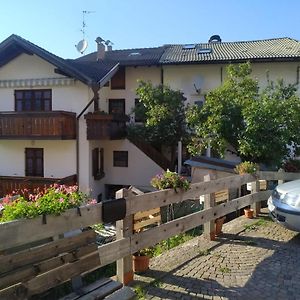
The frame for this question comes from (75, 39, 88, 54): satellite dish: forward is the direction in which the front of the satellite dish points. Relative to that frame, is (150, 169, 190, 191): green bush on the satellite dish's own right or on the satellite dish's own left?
on the satellite dish's own left

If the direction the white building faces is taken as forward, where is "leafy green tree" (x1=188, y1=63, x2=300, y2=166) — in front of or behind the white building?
in front

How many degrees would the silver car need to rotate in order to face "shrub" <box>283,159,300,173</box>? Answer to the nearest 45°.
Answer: approximately 135° to its right

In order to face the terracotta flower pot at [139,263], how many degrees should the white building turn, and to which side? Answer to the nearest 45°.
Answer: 0° — it already faces it

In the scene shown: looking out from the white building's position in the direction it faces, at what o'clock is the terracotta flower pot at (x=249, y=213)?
The terracotta flower pot is roughly at 11 o'clock from the white building.

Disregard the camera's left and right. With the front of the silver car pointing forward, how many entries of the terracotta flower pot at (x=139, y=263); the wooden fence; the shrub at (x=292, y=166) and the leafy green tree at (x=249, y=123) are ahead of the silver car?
2

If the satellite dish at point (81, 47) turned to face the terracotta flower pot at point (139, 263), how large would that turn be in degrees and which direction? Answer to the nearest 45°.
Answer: approximately 45° to its left

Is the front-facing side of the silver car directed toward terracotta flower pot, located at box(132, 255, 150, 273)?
yes

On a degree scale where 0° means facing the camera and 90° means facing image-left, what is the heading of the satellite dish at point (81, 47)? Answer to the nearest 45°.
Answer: approximately 45°
